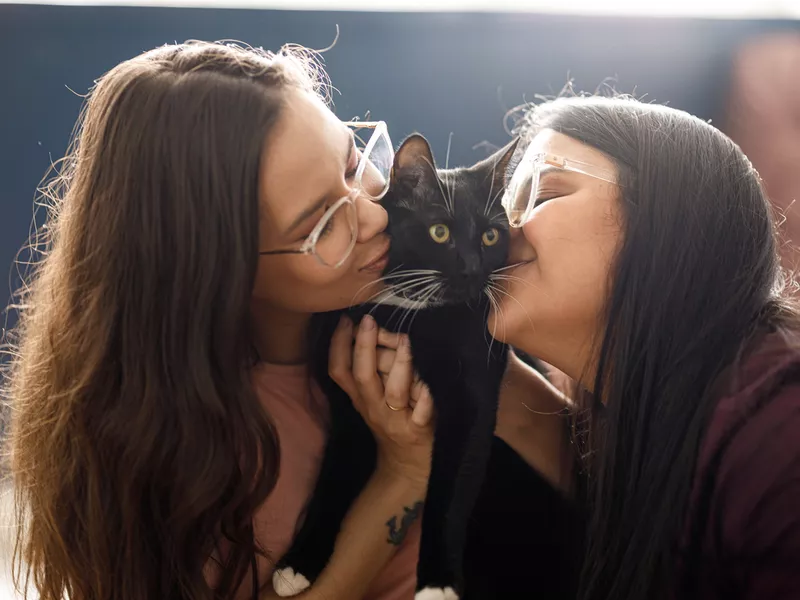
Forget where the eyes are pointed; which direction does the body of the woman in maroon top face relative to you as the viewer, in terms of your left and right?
facing to the left of the viewer

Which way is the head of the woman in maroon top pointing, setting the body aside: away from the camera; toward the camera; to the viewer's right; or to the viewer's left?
to the viewer's left

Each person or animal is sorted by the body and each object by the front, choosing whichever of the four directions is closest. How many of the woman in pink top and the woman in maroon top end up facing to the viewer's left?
1

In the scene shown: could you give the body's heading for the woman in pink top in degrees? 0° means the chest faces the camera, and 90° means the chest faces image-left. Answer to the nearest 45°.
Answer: approximately 270°

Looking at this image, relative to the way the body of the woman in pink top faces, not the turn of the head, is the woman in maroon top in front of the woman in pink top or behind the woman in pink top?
in front

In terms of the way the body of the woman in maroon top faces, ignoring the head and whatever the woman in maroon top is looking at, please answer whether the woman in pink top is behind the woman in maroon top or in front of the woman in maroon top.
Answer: in front
